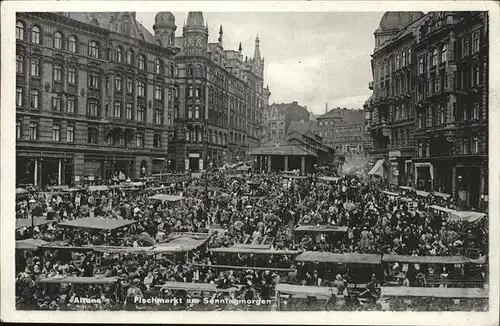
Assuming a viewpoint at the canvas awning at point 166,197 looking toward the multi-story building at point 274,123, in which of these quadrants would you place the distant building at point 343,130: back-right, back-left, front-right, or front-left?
front-right

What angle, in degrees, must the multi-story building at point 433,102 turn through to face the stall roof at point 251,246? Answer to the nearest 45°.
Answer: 0° — it already faces it

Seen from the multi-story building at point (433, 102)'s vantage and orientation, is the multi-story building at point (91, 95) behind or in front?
in front

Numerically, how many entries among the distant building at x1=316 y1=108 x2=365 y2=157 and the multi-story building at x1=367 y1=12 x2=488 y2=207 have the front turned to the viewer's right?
0

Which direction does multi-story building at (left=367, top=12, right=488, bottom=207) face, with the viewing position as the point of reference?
facing the viewer and to the left of the viewer

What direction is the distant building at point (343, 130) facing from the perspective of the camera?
toward the camera

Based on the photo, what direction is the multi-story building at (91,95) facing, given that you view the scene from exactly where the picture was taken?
facing the viewer and to the right of the viewer

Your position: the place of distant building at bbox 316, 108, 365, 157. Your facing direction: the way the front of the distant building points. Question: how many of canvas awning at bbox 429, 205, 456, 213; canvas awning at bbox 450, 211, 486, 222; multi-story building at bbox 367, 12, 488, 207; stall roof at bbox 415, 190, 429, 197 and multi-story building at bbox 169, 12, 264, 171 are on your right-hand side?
1

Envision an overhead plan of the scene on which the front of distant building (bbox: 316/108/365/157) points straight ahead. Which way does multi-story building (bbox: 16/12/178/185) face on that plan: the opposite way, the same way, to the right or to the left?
to the left

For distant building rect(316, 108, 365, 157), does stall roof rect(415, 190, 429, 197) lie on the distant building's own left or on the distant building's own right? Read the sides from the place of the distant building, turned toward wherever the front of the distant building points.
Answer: on the distant building's own left

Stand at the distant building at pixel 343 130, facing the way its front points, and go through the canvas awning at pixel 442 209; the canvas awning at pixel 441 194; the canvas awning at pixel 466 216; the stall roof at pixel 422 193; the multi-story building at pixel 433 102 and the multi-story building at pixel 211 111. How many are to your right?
1

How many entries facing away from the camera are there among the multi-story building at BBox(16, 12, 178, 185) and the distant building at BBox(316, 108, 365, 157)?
0

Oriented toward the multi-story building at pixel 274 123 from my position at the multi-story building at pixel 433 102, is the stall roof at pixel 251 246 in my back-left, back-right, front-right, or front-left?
back-left
